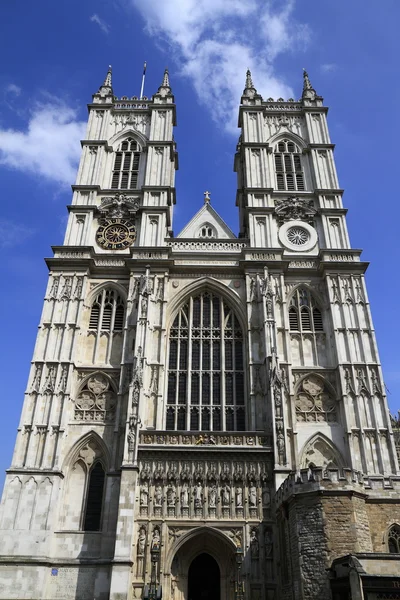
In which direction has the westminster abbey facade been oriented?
toward the camera
